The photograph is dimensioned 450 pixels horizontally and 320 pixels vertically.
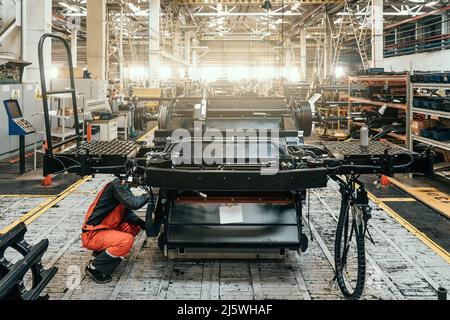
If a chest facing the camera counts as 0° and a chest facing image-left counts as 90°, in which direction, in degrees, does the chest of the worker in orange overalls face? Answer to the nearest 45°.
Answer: approximately 270°

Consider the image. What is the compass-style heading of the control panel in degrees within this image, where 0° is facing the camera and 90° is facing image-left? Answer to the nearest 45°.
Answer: approximately 315°

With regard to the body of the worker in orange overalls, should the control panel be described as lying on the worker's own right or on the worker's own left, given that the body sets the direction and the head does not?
on the worker's own left

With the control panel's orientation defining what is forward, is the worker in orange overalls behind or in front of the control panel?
in front

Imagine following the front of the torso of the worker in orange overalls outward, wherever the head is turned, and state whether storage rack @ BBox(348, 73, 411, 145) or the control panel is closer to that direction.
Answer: the storage rack

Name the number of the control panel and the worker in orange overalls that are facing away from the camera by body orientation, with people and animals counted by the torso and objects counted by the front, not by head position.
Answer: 0

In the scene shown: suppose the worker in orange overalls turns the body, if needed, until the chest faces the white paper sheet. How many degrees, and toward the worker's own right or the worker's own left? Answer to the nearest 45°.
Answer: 0° — they already face it

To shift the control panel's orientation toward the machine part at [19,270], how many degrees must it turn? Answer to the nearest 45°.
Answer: approximately 45° to its right

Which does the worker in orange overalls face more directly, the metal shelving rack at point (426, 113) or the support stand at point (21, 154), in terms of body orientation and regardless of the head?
the metal shelving rack

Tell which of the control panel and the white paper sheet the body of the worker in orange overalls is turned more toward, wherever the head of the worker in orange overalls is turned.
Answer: the white paper sheet
